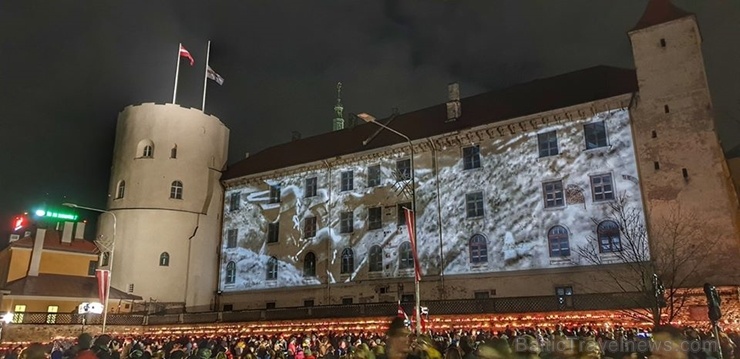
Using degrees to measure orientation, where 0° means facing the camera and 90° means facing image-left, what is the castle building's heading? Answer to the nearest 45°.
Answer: approximately 45°
